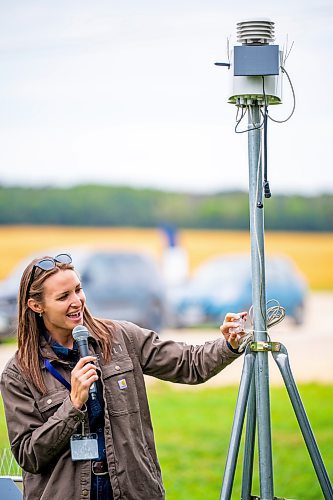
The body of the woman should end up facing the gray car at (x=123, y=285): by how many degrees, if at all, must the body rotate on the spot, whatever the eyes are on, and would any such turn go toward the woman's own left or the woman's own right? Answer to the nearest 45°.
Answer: approximately 135° to the woman's own left

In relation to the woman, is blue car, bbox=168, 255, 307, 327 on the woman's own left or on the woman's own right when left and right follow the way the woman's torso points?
on the woman's own left

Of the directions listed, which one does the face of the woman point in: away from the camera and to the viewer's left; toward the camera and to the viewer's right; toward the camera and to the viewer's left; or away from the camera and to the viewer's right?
toward the camera and to the viewer's right
